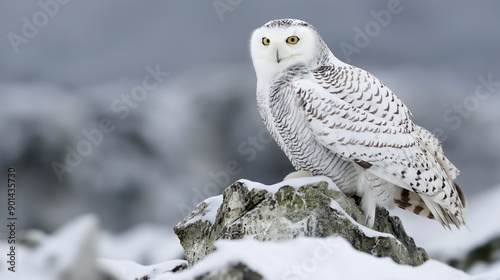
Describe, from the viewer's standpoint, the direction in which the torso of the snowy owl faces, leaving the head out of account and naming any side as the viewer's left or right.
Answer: facing to the left of the viewer

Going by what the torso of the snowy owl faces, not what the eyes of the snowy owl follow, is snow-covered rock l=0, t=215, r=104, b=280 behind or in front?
in front
